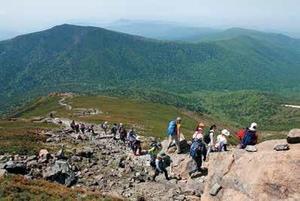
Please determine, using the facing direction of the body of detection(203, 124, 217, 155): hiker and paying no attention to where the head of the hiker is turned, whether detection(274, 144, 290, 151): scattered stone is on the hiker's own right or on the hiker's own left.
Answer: on the hiker's own right

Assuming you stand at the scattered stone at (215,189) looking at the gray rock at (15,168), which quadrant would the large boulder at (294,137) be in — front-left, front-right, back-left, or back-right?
back-right

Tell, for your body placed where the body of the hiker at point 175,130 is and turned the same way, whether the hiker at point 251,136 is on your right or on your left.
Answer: on your right
